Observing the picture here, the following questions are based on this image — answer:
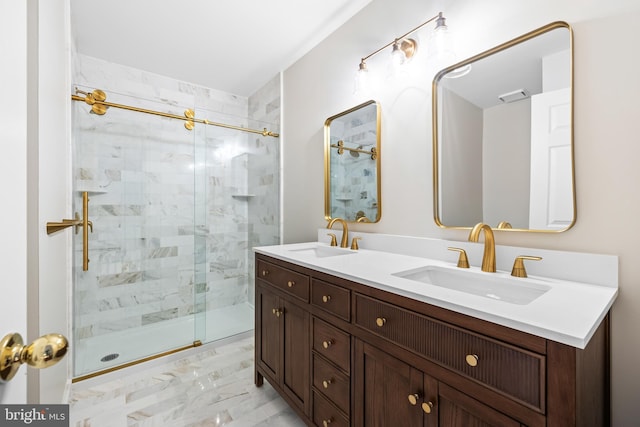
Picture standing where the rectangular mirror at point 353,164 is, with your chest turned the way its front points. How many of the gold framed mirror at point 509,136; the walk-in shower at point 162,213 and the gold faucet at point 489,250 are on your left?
2

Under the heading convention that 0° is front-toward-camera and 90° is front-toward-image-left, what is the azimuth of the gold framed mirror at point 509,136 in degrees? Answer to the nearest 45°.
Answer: approximately 45°

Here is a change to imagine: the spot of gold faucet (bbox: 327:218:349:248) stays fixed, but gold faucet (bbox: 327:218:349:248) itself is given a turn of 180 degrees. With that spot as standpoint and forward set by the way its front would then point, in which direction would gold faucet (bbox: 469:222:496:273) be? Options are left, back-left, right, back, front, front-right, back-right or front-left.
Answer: right

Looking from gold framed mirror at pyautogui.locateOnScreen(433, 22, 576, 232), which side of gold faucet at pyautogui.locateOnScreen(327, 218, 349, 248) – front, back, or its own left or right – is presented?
left

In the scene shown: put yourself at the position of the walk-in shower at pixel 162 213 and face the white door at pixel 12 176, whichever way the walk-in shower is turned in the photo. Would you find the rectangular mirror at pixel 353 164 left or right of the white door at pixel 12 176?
left

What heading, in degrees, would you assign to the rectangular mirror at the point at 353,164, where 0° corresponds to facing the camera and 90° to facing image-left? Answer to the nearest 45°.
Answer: approximately 45°

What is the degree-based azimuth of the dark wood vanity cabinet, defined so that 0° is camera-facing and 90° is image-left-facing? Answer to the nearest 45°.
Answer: approximately 45°
